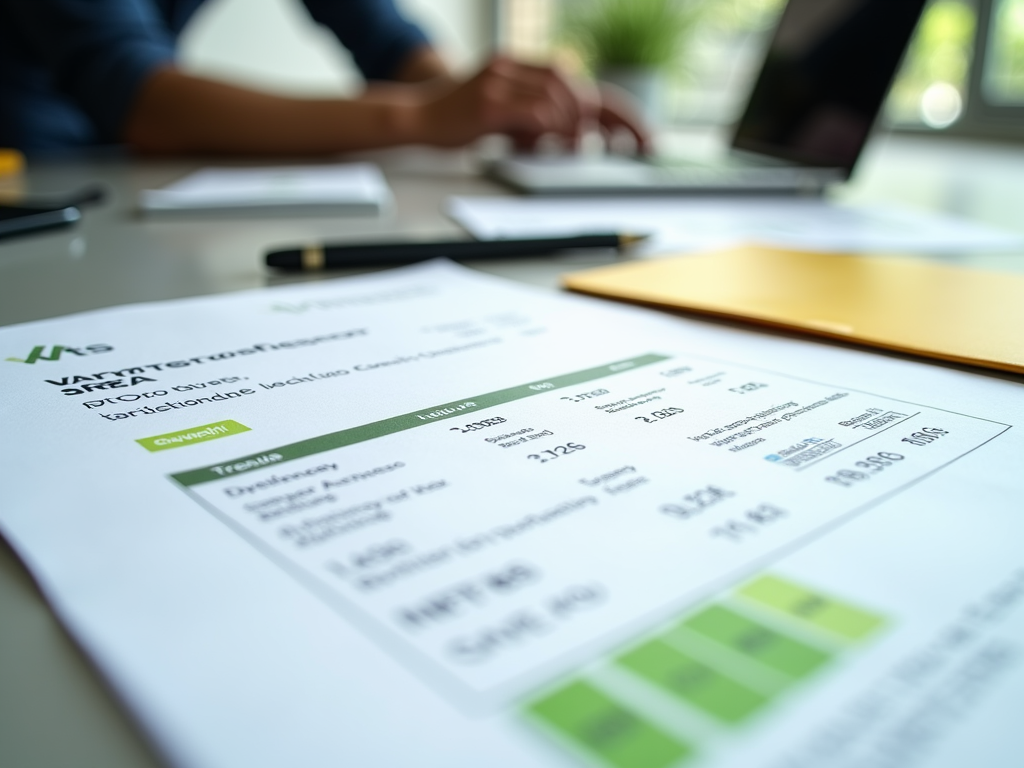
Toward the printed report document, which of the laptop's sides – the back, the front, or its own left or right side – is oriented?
left

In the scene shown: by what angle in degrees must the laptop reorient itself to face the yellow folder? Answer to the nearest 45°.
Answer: approximately 90° to its left

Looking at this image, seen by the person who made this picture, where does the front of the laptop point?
facing to the left of the viewer

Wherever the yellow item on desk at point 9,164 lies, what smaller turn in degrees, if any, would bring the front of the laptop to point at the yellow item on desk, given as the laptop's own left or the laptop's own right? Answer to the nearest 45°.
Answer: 0° — it already faces it

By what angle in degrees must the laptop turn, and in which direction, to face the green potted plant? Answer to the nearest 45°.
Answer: approximately 90° to its right

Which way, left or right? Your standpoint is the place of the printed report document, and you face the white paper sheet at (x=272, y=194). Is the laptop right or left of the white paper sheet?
right
